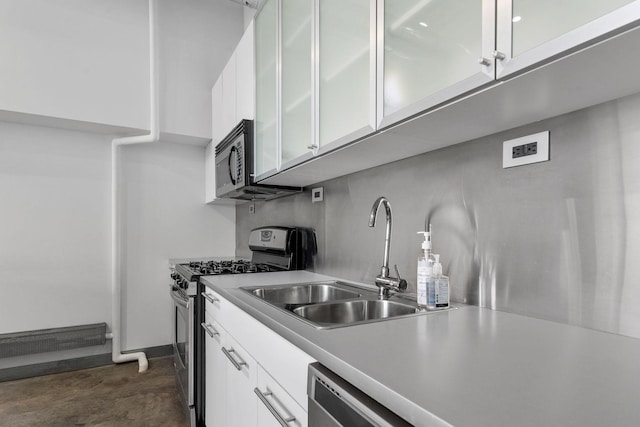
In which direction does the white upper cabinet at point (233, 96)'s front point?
to the viewer's left

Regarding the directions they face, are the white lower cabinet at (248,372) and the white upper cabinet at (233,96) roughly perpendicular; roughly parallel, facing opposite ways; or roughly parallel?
roughly parallel

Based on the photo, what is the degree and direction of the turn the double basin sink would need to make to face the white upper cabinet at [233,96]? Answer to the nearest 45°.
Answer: approximately 90° to its right

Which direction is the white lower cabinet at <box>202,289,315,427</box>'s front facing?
to the viewer's left

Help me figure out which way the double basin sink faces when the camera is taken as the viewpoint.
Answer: facing the viewer and to the left of the viewer

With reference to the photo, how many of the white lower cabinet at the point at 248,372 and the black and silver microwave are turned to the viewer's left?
2

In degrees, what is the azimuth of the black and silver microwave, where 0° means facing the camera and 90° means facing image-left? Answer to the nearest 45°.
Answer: approximately 90°

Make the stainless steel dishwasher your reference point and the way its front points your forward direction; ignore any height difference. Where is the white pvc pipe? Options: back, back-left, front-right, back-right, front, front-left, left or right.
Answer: right

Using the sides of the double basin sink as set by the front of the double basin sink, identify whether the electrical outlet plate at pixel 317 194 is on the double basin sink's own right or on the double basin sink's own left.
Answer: on the double basin sink's own right

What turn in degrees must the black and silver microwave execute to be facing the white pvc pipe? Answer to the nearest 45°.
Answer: approximately 45° to its right

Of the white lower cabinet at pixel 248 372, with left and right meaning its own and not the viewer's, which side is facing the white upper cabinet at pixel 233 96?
right

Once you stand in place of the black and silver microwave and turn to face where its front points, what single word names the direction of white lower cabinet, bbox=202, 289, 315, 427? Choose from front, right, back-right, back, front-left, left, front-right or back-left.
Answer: left
